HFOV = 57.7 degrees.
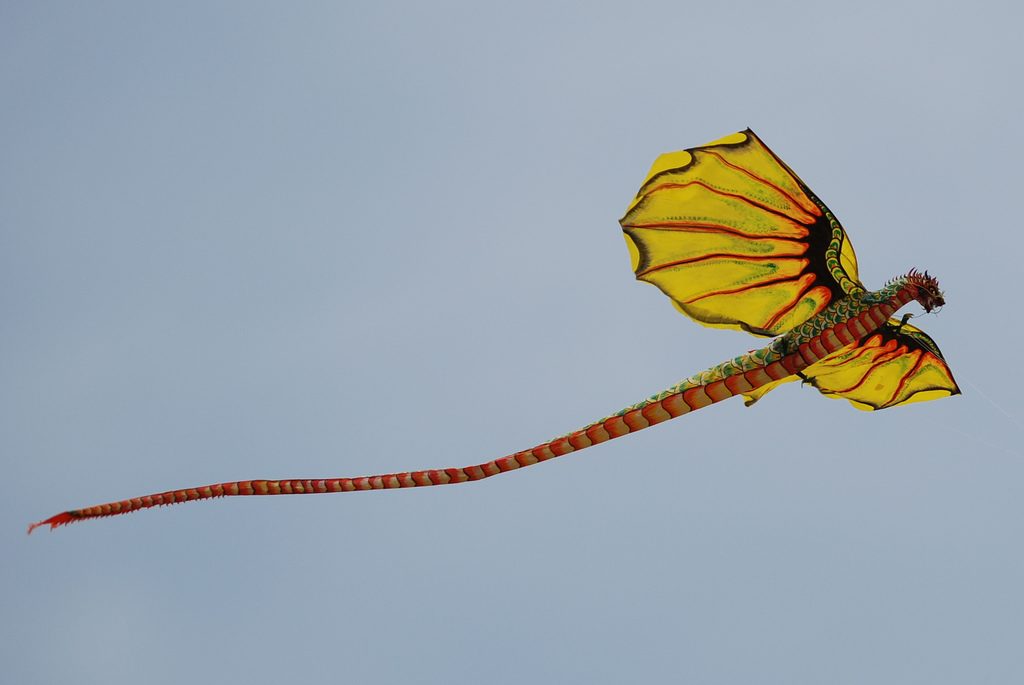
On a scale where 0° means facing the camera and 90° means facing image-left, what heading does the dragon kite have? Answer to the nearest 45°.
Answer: approximately 270°
